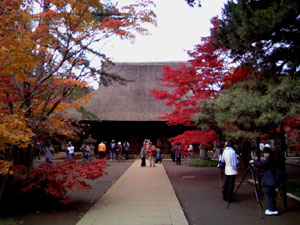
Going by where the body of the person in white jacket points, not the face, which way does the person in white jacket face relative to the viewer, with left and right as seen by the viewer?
facing away from the viewer and to the left of the viewer

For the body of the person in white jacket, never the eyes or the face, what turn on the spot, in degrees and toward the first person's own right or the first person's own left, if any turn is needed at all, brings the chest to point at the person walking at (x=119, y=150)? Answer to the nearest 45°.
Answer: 0° — they already face them

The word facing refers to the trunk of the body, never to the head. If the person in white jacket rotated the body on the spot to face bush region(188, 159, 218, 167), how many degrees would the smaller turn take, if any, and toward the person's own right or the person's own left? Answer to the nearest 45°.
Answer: approximately 45° to the person's own right

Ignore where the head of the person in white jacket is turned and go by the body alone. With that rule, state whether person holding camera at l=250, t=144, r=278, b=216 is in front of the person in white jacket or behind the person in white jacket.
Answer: behind

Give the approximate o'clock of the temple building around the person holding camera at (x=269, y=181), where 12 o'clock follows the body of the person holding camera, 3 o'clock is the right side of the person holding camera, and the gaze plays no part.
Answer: The temple building is roughly at 2 o'clock from the person holding camera.

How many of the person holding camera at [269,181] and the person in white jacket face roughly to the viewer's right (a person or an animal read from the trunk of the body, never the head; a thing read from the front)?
0

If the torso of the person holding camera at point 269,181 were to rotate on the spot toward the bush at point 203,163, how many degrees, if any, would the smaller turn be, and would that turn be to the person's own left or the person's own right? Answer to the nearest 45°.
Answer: approximately 90° to the person's own right

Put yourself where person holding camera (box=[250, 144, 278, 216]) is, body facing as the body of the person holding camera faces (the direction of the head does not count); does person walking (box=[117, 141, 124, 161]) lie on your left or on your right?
on your right

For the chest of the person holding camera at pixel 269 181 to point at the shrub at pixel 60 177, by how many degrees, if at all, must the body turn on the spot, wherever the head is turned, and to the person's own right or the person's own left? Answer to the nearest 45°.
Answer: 0° — they already face it

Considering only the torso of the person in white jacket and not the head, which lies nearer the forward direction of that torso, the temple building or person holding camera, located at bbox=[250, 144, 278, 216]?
the temple building

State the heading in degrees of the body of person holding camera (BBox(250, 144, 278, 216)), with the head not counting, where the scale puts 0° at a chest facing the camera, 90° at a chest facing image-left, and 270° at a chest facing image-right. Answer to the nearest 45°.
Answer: approximately 90°

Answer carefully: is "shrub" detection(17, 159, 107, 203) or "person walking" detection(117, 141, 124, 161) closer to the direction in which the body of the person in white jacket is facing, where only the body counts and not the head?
the person walking
